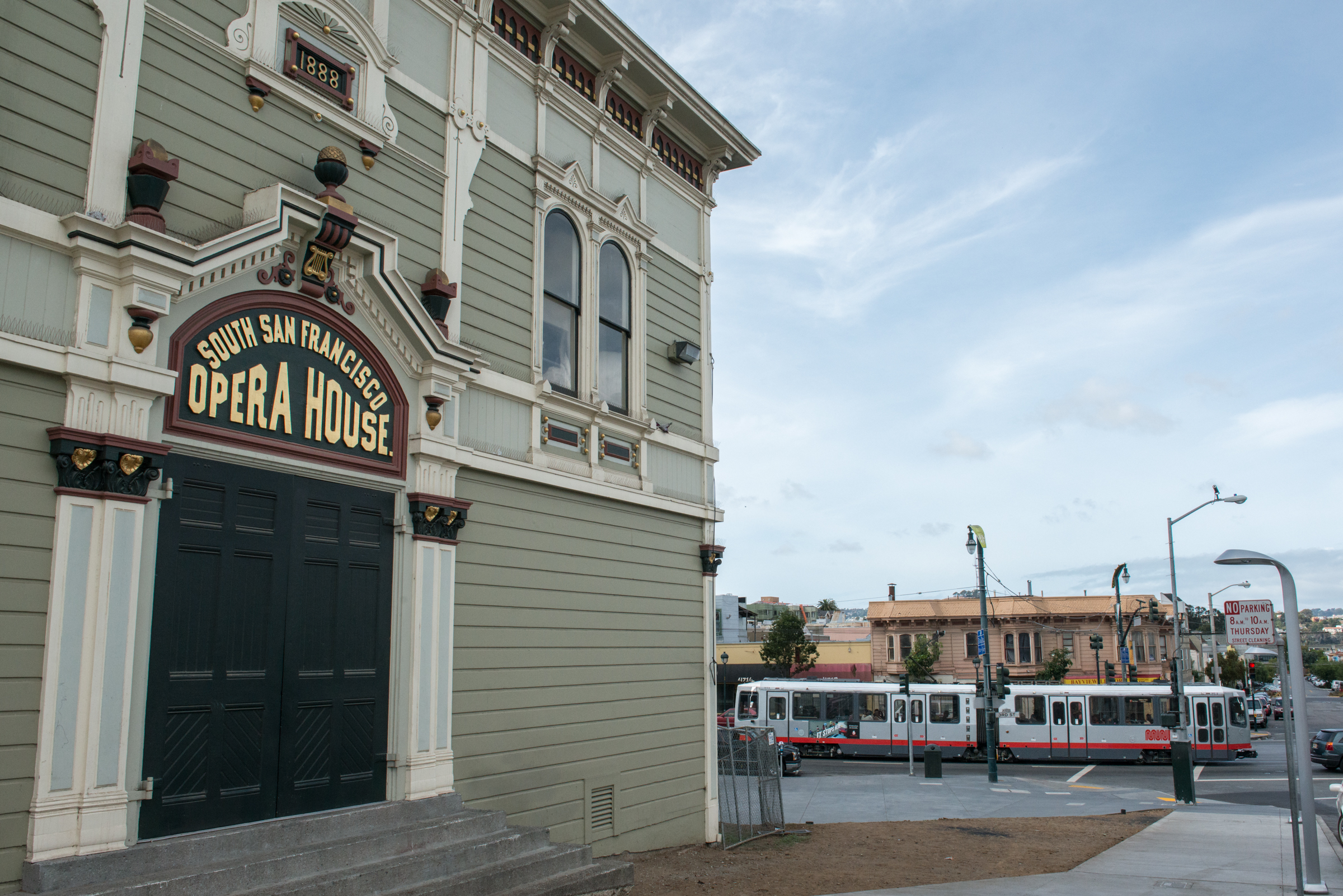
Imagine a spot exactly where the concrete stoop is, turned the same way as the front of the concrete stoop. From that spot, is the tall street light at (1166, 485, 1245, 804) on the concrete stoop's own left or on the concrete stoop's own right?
on the concrete stoop's own left

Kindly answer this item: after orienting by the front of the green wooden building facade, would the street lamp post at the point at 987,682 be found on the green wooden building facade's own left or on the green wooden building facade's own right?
on the green wooden building facade's own left

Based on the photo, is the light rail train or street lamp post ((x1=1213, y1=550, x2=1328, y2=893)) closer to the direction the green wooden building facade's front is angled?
the street lamp post

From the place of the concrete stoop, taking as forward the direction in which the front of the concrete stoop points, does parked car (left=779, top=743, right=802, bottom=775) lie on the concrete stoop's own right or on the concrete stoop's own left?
on the concrete stoop's own left

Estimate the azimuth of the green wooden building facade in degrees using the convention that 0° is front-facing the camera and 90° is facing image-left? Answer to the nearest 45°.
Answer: approximately 315°

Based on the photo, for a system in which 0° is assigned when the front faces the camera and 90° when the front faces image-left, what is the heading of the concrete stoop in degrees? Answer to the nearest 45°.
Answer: approximately 315°

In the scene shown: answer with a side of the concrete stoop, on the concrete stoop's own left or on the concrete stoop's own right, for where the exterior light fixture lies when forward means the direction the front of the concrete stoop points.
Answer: on the concrete stoop's own left

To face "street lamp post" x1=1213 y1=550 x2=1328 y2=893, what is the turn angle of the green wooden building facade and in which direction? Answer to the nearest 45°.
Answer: approximately 45° to its left

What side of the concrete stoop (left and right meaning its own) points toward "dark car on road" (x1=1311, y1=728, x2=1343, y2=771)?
left
